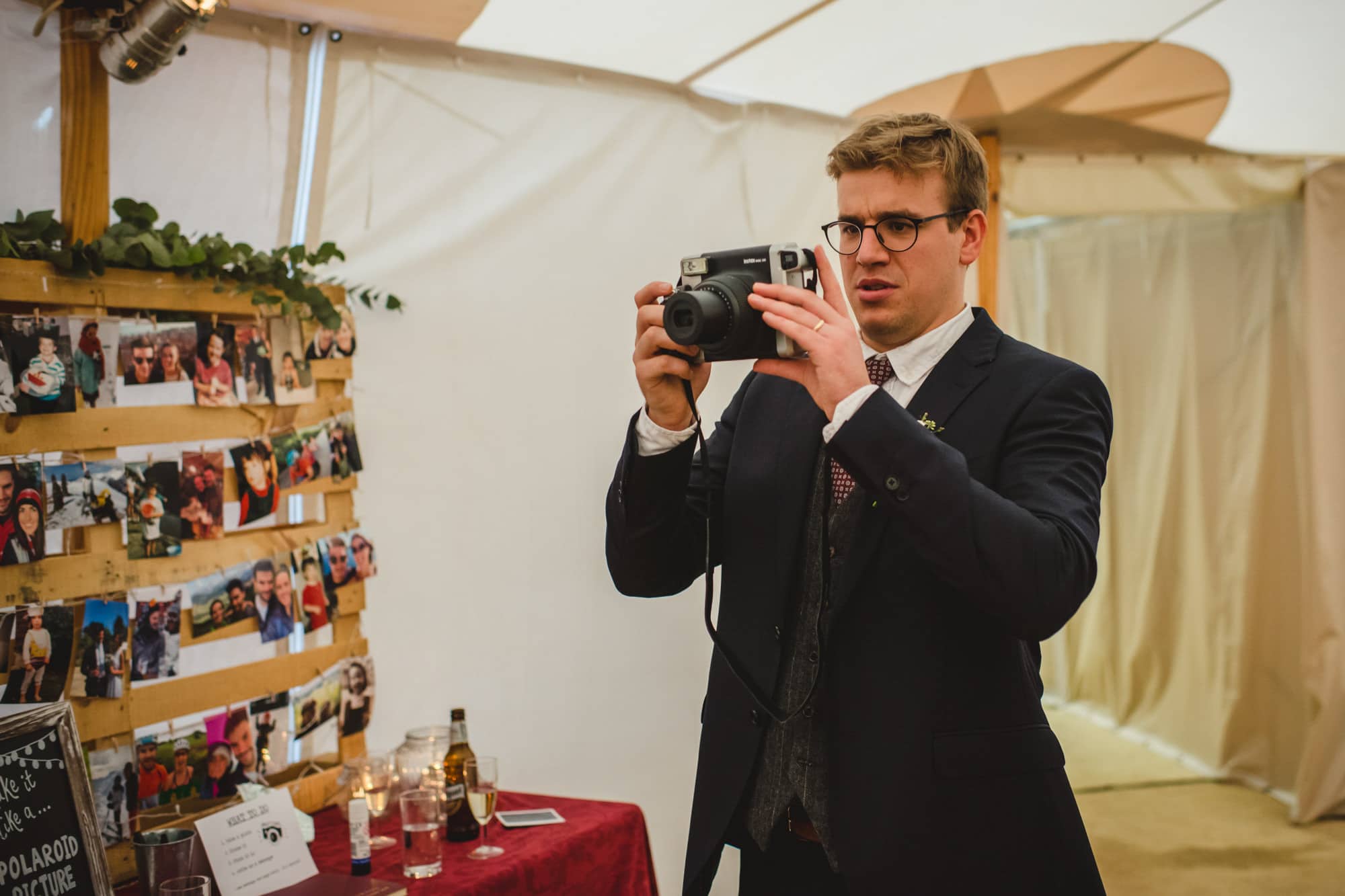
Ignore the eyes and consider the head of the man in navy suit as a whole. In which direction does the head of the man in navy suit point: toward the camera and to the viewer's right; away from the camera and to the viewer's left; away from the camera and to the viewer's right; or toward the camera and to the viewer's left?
toward the camera and to the viewer's left

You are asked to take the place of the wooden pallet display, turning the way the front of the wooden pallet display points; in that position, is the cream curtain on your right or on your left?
on your left

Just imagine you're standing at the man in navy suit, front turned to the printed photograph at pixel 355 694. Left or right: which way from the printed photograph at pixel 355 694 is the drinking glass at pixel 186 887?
left

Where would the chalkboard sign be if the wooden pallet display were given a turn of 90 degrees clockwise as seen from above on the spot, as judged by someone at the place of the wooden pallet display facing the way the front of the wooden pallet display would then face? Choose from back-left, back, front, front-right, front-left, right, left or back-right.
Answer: front-left

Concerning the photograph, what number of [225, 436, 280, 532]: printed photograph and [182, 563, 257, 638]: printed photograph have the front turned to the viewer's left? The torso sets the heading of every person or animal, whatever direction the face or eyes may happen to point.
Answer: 0

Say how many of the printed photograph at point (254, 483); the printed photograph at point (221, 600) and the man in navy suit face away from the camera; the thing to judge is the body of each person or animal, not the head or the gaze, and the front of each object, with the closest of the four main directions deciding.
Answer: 0

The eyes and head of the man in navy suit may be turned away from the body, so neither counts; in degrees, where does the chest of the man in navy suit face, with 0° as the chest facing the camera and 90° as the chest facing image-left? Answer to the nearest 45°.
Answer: approximately 45°

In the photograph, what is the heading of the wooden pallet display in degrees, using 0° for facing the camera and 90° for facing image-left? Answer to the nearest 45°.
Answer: approximately 315°

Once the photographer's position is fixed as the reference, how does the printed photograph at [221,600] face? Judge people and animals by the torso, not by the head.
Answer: facing the viewer and to the right of the viewer

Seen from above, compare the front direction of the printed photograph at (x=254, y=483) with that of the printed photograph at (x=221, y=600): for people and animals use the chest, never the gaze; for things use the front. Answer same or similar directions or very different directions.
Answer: same or similar directions
